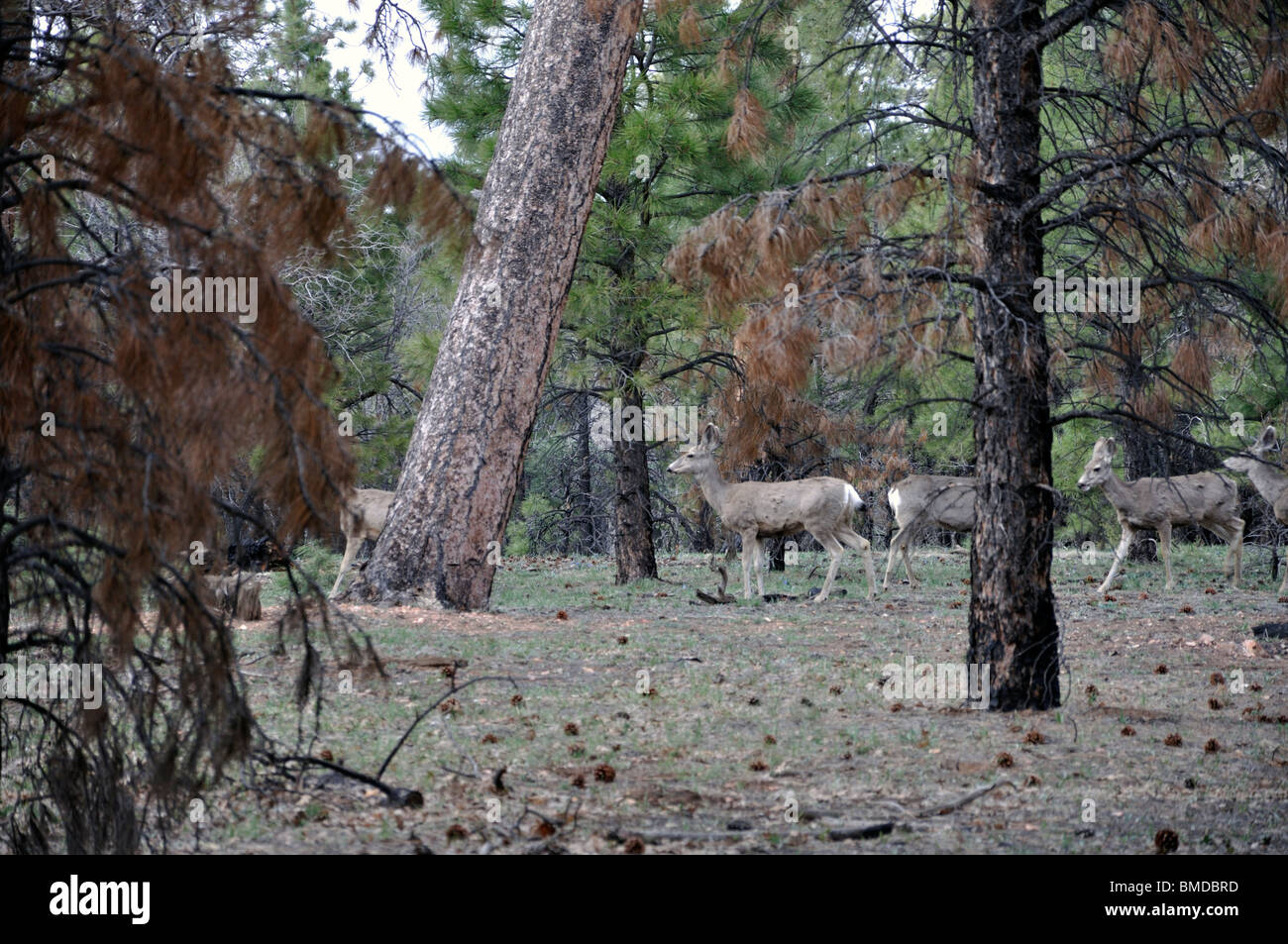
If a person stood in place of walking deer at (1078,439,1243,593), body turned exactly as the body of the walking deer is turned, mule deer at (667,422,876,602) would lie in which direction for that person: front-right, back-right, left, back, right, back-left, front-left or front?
front-left

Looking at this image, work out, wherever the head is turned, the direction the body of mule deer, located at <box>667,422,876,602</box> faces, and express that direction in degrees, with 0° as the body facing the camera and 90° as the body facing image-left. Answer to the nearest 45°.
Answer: approximately 90°

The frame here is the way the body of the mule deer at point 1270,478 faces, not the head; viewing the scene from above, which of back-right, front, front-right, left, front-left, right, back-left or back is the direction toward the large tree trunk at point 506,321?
front-left

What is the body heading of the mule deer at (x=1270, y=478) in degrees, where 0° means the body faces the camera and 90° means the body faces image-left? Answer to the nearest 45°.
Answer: approximately 90°

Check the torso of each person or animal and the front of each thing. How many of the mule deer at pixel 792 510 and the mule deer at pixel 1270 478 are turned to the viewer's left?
2

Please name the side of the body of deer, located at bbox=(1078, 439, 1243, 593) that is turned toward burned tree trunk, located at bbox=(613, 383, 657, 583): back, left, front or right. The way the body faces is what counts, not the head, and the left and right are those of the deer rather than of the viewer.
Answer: front

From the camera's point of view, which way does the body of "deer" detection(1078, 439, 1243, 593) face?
to the viewer's left

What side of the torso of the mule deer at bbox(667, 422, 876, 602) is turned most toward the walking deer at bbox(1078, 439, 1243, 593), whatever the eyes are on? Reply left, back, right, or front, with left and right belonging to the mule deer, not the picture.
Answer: back

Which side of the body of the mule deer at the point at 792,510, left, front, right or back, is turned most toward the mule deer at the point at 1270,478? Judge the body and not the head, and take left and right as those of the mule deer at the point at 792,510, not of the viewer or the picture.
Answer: back

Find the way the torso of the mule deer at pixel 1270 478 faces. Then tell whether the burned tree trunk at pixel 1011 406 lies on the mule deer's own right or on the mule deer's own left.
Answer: on the mule deer's own left

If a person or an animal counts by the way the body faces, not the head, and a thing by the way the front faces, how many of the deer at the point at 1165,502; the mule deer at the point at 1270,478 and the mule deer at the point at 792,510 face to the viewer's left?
3
